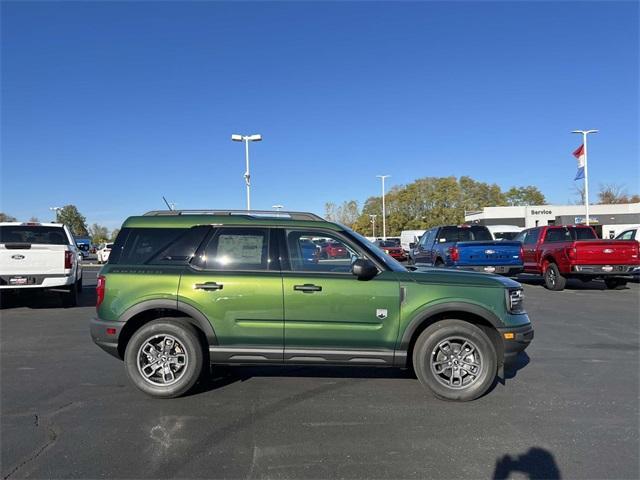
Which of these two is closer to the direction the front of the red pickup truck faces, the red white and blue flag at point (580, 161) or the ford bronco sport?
the red white and blue flag

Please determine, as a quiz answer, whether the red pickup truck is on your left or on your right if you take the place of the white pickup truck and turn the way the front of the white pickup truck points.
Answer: on your right

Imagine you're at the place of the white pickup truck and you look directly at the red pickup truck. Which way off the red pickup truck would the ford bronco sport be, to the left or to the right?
right

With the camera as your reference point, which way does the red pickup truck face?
facing away from the viewer and to the left of the viewer

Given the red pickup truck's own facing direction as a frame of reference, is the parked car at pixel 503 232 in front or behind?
in front

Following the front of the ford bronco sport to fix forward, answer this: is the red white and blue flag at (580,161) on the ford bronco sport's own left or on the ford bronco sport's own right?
on the ford bronco sport's own left

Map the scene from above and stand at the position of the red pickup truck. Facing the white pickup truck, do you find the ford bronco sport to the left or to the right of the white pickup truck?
left

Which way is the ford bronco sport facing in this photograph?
to the viewer's right

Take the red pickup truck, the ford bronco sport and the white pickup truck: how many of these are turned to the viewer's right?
1

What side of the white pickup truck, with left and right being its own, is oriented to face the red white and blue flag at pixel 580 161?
right

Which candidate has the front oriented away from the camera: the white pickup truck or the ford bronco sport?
the white pickup truck

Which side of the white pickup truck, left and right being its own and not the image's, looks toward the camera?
back

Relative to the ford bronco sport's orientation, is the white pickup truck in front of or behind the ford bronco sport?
behind

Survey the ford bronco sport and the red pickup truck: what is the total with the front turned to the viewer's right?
1

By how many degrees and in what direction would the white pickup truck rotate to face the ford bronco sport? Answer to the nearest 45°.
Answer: approximately 180°

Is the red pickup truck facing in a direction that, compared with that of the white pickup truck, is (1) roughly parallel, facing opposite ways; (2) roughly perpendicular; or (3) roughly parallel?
roughly parallel
